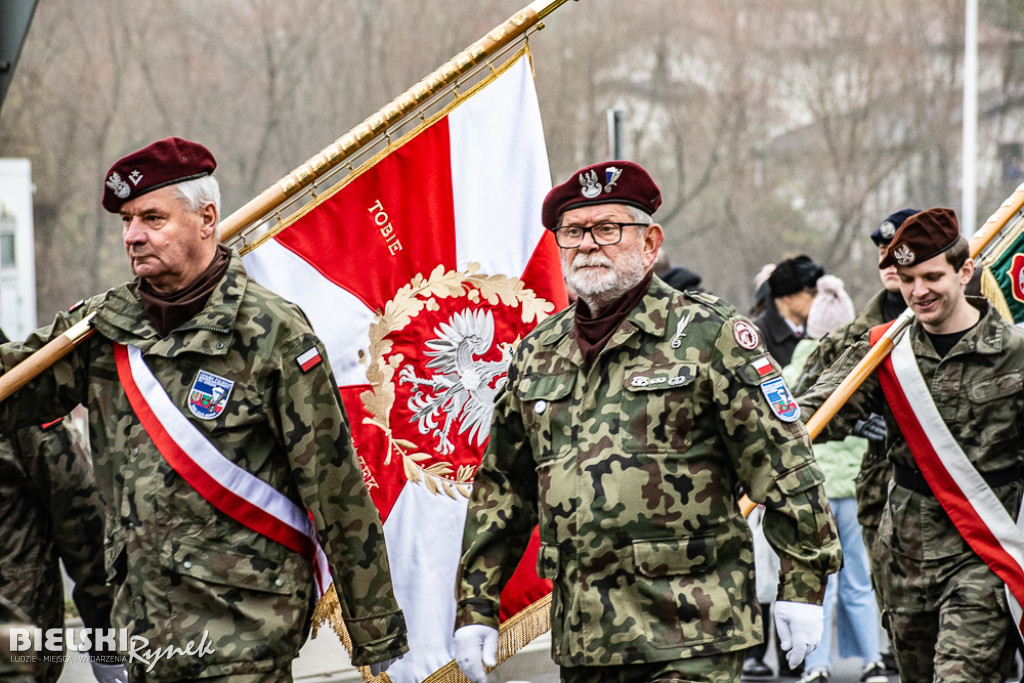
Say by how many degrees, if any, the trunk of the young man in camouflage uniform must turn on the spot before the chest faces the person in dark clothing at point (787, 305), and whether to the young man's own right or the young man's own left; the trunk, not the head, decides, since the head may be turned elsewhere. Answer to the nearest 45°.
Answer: approximately 135° to the young man's own right

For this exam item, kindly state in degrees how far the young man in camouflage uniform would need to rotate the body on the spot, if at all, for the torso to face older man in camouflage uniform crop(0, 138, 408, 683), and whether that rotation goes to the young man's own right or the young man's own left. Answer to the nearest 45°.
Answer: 0° — they already face them

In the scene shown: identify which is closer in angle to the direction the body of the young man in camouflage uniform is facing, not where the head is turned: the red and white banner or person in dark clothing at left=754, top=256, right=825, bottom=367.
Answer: the red and white banner

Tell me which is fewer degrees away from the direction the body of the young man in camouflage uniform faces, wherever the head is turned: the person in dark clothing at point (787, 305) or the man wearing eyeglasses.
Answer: the man wearing eyeglasses

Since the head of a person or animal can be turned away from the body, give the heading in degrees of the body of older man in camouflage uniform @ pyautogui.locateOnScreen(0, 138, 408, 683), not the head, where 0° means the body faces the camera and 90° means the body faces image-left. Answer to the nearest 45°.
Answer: approximately 45°

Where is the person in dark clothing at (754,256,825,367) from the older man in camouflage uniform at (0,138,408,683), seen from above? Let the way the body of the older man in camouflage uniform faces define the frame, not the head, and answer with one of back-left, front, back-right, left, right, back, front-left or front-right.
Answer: back
